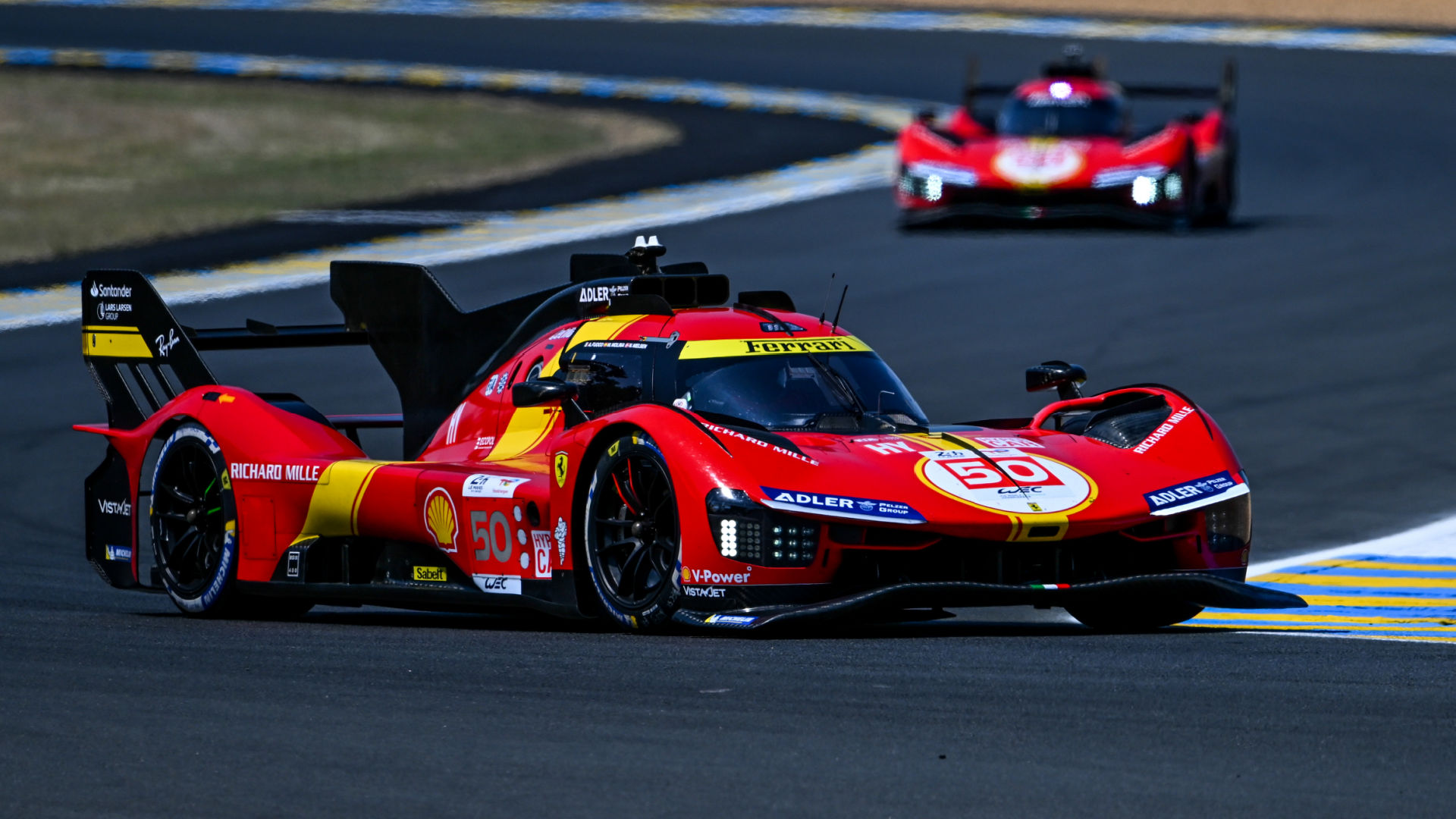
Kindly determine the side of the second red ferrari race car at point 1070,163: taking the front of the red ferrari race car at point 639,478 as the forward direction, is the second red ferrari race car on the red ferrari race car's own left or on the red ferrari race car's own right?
on the red ferrari race car's own left

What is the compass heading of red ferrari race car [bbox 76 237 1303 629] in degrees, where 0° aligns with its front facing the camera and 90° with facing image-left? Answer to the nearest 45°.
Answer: approximately 315°

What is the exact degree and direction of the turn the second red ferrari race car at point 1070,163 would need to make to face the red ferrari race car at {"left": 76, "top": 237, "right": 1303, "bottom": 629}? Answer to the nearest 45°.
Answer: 0° — it already faces it
